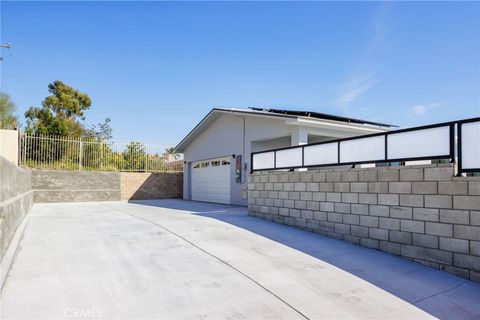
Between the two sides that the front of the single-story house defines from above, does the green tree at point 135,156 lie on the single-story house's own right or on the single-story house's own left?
on the single-story house's own right

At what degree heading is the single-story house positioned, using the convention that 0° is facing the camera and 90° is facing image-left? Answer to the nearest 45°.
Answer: approximately 45°

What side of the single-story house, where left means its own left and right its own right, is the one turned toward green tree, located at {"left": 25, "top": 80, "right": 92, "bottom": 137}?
right

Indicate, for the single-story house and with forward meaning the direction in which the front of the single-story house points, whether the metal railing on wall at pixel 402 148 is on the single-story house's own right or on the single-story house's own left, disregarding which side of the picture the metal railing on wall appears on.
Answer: on the single-story house's own left
